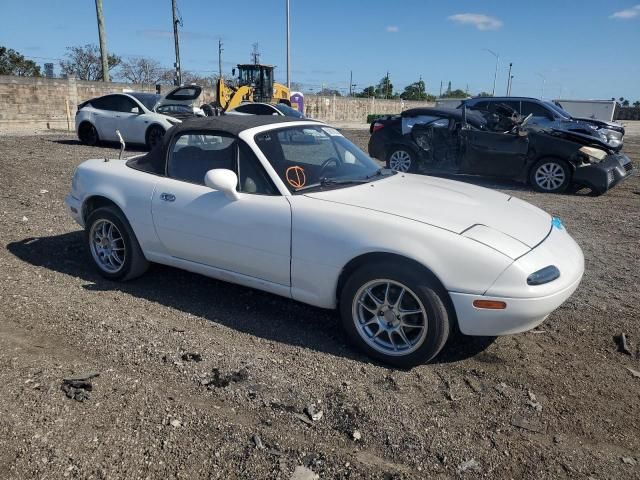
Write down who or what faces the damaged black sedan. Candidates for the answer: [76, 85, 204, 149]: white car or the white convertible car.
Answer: the white car

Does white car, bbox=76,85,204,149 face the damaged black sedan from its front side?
yes

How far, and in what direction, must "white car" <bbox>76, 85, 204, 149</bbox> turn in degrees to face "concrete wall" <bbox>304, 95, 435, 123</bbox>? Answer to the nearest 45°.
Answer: approximately 90° to its left

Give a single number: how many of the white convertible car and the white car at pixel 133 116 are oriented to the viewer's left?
0

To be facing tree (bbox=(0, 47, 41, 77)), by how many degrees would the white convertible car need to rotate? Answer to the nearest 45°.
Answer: approximately 180°

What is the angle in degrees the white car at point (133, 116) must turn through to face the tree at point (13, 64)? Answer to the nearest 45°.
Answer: approximately 135° to its left

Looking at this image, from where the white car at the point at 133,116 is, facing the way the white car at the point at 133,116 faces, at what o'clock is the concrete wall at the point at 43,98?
The concrete wall is roughly at 7 o'clock from the white car.

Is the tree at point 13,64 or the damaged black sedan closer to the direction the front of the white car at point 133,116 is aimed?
the damaged black sedan

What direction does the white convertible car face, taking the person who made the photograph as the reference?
facing the viewer and to the right of the viewer
